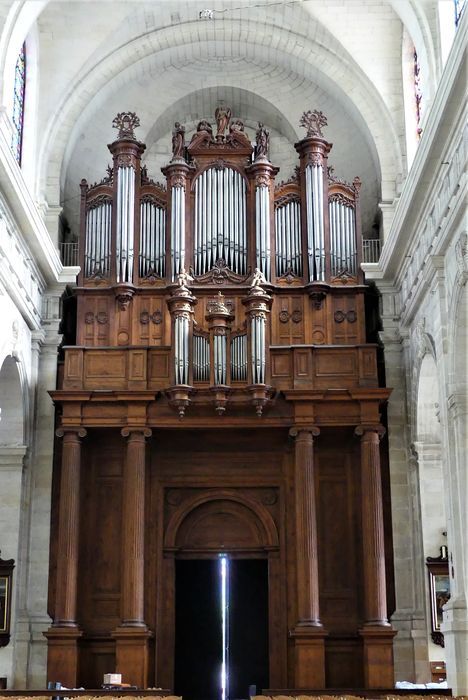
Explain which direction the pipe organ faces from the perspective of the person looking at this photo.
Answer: facing the viewer

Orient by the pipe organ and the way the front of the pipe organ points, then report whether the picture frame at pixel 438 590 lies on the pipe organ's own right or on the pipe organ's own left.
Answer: on the pipe organ's own left
